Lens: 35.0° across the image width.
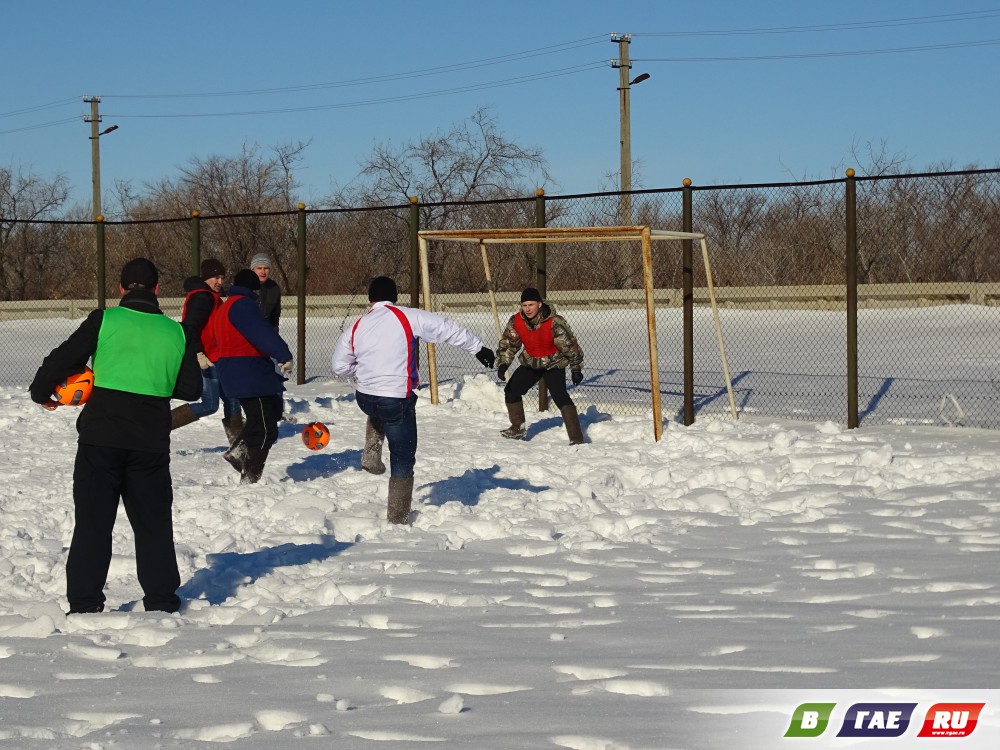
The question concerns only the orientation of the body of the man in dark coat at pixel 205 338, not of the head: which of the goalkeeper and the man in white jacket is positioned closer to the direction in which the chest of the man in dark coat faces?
the goalkeeper

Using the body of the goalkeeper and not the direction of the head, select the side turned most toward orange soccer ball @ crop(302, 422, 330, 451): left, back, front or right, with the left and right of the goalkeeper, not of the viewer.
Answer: front

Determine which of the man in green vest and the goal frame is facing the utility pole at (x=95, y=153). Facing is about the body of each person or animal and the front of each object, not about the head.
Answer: the man in green vest

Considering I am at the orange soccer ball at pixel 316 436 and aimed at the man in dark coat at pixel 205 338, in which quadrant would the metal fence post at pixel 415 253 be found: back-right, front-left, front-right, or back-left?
front-right

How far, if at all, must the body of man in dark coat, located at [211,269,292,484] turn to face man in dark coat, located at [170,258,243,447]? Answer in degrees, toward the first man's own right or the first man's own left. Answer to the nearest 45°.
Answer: approximately 45° to the first man's own left

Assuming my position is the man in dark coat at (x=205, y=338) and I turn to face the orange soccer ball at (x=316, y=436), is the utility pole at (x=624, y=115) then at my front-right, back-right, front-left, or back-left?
back-left

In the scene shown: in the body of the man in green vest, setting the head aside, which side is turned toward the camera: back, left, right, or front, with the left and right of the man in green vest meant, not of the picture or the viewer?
back

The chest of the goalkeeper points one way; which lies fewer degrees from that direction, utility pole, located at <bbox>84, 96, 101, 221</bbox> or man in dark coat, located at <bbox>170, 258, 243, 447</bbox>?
the man in dark coat

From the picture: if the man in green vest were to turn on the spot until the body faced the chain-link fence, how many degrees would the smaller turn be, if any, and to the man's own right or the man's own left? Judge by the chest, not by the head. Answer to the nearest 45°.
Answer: approximately 45° to the man's own right

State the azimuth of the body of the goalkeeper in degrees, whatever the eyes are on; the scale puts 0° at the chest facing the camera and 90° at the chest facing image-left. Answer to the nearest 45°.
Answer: approximately 45°

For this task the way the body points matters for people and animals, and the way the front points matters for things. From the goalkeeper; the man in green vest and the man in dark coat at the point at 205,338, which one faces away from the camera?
the man in green vest

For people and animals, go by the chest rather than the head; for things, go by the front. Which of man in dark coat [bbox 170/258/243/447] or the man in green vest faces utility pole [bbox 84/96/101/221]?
the man in green vest

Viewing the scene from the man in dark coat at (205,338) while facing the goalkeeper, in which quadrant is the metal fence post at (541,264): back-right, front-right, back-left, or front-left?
front-left

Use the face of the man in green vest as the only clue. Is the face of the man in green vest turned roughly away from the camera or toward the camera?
away from the camera

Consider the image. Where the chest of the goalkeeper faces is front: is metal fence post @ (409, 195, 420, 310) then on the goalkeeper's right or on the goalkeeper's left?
on the goalkeeper's right
